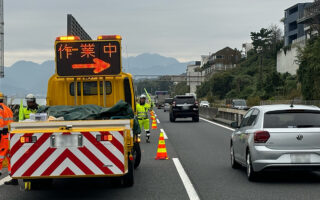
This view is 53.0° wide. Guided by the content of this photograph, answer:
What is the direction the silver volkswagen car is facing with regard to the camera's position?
facing away from the viewer and to the left of the viewer

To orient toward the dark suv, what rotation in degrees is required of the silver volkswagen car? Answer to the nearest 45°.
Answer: approximately 45° to its right

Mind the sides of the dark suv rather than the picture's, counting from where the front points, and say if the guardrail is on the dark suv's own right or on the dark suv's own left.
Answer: on the dark suv's own right

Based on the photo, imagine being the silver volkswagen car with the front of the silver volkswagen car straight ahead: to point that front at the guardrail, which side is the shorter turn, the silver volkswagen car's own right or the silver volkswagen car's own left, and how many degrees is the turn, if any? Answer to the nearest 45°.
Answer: approximately 45° to the silver volkswagen car's own right

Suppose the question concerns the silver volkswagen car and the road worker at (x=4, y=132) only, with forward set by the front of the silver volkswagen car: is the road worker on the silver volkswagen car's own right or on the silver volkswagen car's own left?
on the silver volkswagen car's own left

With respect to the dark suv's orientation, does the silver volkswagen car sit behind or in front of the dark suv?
behind

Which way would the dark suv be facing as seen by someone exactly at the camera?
facing away from the viewer
